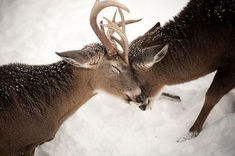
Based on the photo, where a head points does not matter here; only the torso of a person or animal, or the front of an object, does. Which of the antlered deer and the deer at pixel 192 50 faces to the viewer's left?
the deer

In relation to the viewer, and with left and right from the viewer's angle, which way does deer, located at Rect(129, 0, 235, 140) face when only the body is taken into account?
facing to the left of the viewer

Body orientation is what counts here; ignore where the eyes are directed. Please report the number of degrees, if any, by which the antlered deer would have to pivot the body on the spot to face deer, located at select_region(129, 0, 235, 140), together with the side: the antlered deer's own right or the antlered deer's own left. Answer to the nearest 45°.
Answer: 0° — it already faces it

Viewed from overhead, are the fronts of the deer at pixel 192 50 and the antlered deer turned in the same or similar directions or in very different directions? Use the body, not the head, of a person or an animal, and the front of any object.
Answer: very different directions

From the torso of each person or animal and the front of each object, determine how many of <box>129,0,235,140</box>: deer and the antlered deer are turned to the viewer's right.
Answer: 1

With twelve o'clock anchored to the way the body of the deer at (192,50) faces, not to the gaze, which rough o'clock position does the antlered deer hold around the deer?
The antlered deer is roughly at 11 o'clock from the deer.

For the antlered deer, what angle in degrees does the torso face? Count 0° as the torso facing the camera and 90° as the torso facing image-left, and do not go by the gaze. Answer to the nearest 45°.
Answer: approximately 270°
